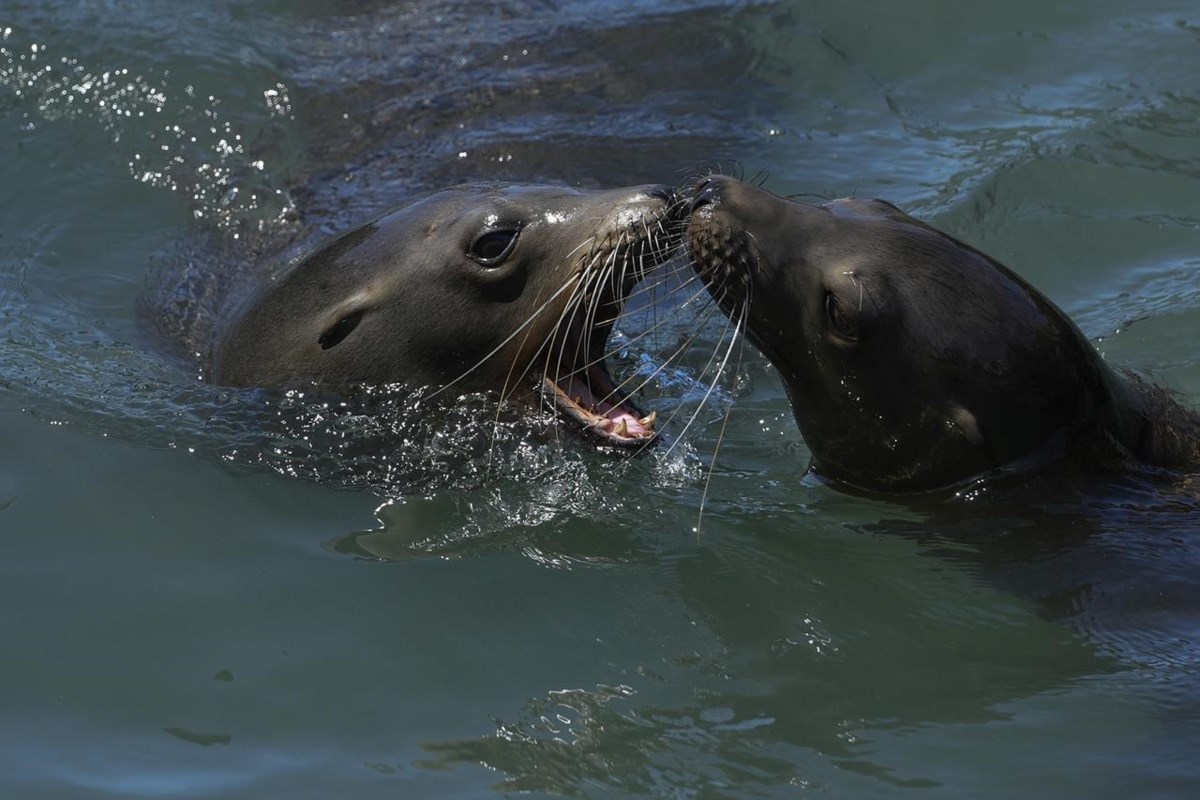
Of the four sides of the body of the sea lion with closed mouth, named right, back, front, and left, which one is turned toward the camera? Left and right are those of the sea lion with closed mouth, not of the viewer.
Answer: left
